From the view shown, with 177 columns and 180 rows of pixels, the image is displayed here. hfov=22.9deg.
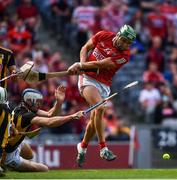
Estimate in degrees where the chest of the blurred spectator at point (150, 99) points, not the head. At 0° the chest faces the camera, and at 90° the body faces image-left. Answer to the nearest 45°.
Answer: approximately 0°

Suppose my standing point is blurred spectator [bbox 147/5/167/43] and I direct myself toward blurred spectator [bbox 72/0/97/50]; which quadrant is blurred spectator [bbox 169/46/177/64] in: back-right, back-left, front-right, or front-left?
back-left

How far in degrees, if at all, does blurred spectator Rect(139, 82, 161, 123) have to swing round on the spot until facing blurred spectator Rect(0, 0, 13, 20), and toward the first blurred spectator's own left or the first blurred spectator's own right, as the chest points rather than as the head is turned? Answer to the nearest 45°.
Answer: approximately 90° to the first blurred spectator's own right

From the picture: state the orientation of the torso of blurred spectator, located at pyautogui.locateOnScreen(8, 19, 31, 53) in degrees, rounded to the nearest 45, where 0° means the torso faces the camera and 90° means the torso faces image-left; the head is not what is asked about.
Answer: approximately 0°
